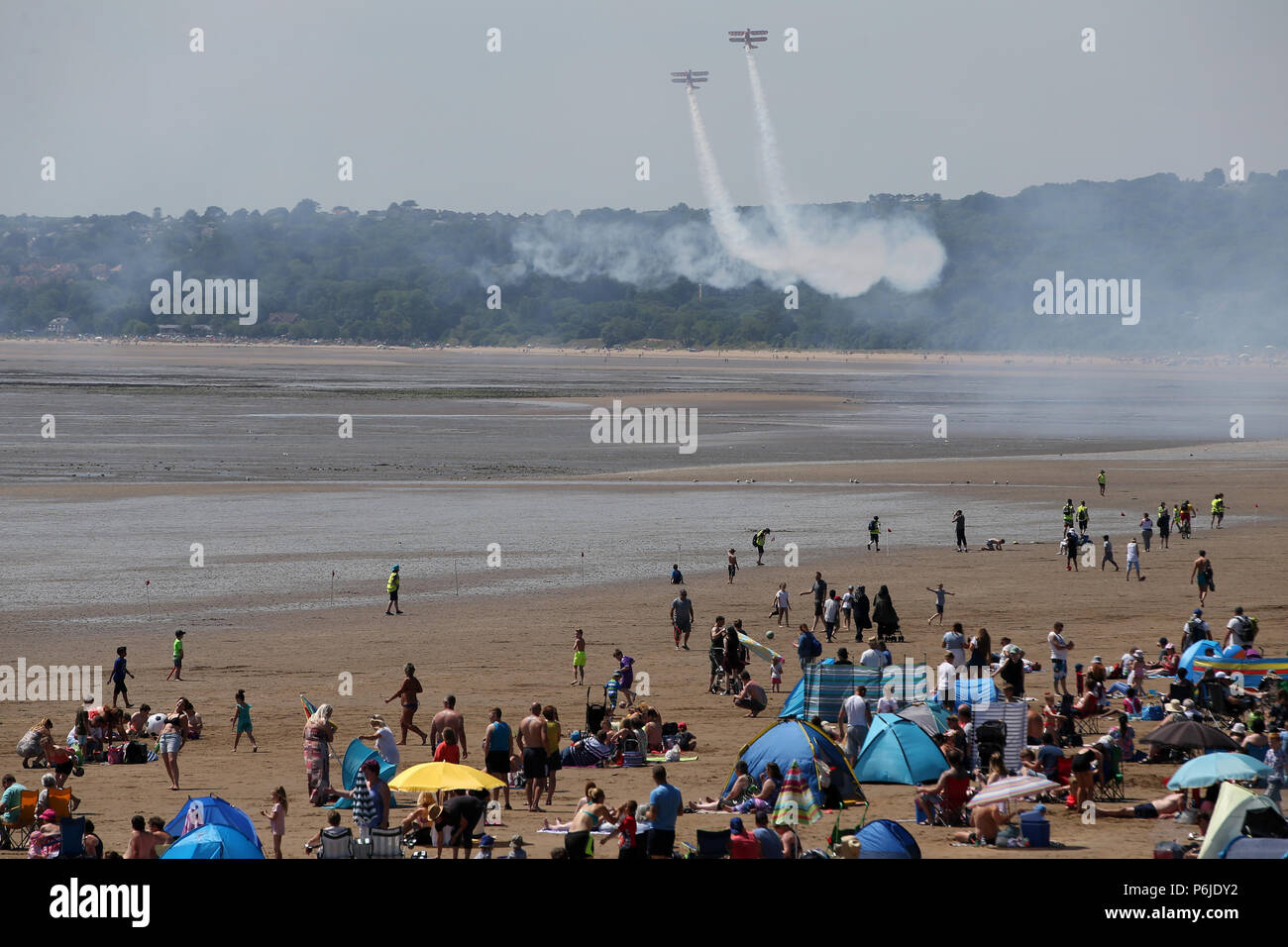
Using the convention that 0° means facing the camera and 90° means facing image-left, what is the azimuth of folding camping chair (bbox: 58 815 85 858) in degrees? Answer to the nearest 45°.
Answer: approximately 180°

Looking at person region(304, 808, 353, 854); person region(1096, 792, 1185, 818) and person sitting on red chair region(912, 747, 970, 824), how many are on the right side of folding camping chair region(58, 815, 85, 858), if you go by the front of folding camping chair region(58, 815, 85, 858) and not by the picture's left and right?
3

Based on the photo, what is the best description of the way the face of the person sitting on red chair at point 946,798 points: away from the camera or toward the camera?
away from the camera
